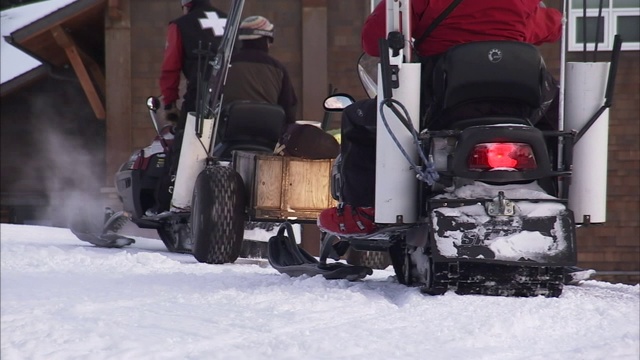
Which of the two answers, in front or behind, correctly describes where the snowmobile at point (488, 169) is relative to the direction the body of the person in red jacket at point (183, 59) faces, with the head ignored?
behind

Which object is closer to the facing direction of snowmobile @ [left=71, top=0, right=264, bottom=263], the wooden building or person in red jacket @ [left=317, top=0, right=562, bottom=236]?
the wooden building

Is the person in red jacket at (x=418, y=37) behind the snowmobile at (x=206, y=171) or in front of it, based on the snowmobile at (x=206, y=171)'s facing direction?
behind

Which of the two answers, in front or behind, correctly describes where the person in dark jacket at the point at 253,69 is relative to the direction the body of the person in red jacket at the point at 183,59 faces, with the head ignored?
behind

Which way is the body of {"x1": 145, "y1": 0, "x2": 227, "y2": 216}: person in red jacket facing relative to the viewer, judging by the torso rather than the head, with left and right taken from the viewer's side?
facing away from the viewer and to the left of the viewer

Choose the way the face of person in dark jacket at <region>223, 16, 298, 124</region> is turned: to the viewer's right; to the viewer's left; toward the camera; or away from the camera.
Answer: away from the camera

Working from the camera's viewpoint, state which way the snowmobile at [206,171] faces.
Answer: facing away from the viewer and to the left of the viewer
